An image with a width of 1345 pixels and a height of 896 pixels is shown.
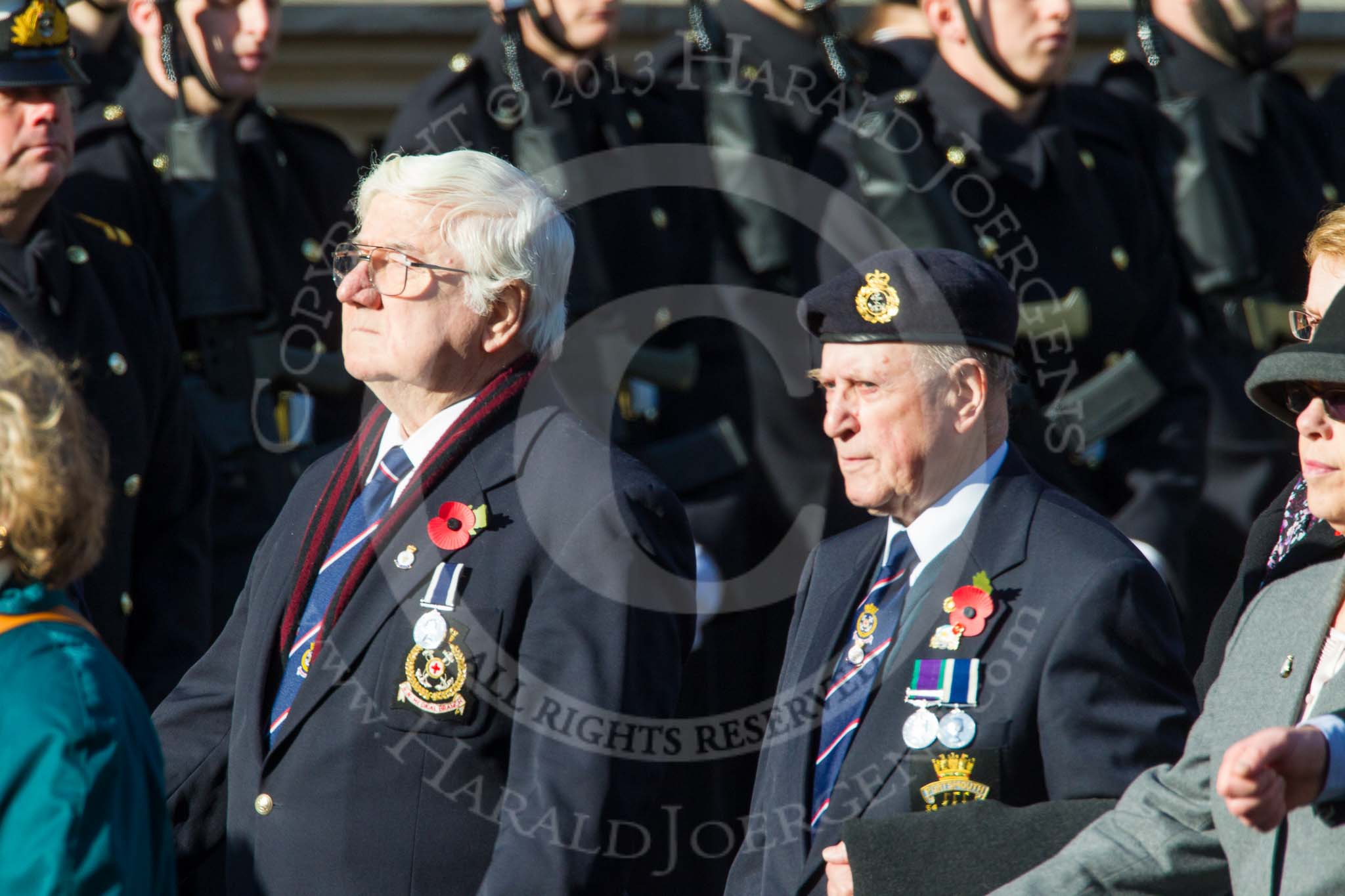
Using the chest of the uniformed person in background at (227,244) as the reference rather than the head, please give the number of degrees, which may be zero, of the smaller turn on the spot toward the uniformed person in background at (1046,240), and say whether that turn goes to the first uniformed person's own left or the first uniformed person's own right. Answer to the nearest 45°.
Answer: approximately 45° to the first uniformed person's own left

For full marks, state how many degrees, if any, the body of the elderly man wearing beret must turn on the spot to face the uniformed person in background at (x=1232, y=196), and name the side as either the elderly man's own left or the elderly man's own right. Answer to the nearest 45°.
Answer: approximately 135° to the elderly man's own right

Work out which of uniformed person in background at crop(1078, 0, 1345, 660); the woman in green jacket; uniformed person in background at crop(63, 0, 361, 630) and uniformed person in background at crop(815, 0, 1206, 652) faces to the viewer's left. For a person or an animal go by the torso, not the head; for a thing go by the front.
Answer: the woman in green jacket

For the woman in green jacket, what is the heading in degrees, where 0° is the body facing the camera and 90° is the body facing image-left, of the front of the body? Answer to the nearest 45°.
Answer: approximately 90°

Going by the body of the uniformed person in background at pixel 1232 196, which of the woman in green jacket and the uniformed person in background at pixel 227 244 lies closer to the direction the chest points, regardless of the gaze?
the woman in green jacket

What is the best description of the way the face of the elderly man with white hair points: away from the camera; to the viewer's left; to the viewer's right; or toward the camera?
to the viewer's left

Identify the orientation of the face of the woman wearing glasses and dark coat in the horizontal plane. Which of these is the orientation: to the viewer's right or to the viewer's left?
to the viewer's left

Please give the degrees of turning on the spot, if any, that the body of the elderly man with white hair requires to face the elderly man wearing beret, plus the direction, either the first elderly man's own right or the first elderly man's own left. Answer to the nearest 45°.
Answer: approximately 135° to the first elderly man's own left
